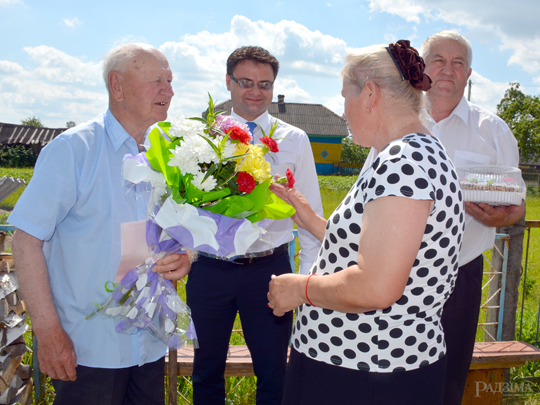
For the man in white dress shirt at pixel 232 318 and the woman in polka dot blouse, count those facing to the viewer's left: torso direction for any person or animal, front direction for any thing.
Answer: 1

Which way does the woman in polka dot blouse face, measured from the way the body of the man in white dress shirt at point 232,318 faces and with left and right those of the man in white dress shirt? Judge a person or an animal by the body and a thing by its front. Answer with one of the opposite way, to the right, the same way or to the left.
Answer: to the right

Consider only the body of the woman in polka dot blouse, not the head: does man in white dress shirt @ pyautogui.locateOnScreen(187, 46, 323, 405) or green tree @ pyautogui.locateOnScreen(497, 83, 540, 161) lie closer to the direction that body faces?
the man in white dress shirt

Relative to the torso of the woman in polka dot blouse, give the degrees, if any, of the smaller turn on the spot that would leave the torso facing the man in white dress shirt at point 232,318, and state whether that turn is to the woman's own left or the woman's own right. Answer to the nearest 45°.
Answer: approximately 45° to the woman's own right

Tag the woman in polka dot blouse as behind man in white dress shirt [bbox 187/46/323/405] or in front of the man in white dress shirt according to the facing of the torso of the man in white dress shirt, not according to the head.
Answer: in front

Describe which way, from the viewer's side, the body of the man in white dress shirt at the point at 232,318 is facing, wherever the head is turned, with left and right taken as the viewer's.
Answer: facing the viewer

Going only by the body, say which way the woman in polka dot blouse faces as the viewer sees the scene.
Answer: to the viewer's left

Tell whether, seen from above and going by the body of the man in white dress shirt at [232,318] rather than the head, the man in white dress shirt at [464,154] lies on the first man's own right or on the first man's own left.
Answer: on the first man's own left

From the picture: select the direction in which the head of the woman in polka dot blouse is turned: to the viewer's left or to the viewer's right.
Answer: to the viewer's left

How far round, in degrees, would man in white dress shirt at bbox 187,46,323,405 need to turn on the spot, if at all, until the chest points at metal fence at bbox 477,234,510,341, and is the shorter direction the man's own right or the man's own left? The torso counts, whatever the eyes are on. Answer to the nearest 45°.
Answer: approximately 135° to the man's own left

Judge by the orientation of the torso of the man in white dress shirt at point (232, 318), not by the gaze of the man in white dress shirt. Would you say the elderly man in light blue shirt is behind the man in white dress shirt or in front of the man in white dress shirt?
in front

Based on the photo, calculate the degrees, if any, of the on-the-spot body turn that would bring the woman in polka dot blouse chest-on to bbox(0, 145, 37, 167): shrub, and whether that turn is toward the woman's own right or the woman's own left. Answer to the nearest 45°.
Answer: approximately 45° to the woman's own right
